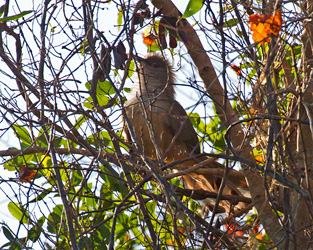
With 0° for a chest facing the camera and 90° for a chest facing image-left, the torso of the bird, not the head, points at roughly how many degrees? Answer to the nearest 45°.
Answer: approximately 45°
